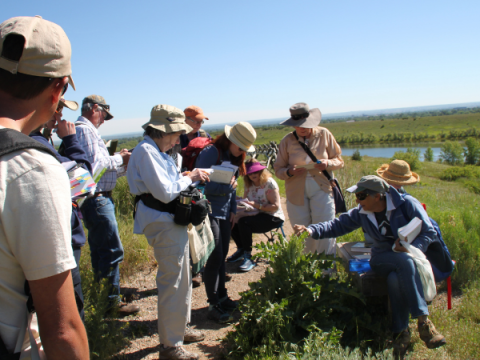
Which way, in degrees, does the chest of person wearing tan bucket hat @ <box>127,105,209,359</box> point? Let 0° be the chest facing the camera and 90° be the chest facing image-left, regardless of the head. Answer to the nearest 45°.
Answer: approximately 270°

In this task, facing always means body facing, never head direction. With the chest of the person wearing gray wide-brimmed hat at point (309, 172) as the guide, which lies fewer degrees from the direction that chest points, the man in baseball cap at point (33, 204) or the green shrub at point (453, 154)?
the man in baseball cap

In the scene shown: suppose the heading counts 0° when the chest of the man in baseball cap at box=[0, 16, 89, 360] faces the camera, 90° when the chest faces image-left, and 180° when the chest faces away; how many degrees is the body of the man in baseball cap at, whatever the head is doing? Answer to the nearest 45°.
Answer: approximately 225°

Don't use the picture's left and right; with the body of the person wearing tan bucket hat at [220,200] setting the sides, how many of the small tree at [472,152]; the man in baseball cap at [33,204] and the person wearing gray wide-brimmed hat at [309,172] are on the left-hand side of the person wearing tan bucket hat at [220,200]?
2

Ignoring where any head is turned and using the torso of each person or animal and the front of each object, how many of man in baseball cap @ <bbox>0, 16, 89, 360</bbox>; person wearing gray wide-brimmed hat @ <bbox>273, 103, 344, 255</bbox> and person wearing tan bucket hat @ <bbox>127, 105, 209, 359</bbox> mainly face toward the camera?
1

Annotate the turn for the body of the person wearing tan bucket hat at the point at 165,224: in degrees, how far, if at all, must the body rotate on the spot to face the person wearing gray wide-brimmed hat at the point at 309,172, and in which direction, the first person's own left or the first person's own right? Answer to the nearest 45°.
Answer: approximately 45° to the first person's own left

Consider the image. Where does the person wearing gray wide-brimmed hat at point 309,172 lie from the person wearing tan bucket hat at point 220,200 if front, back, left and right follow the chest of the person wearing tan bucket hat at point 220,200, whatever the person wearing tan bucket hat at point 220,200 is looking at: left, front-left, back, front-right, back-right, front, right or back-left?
left

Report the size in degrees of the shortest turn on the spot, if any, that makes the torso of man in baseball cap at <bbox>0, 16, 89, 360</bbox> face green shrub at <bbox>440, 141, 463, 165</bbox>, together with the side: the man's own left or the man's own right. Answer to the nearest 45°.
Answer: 0° — they already face it

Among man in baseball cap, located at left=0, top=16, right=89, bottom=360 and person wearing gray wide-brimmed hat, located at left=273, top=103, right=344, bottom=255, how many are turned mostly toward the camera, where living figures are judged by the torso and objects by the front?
1

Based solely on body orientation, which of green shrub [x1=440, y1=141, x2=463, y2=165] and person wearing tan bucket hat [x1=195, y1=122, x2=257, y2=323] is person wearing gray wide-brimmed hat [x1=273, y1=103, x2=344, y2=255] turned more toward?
the person wearing tan bucket hat

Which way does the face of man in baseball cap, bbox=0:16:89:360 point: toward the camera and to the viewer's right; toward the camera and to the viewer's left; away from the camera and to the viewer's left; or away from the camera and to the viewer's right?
away from the camera and to the viewer's right

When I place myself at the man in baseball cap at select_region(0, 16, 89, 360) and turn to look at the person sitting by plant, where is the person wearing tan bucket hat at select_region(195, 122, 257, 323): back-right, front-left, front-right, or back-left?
front-left

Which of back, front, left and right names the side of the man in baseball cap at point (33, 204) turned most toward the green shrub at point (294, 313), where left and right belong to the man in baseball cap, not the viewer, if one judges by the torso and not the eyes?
front

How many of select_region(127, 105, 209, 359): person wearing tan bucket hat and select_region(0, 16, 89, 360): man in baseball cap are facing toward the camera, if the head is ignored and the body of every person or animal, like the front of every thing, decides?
0

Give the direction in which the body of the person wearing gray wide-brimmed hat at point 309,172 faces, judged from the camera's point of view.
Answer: toward the camera
